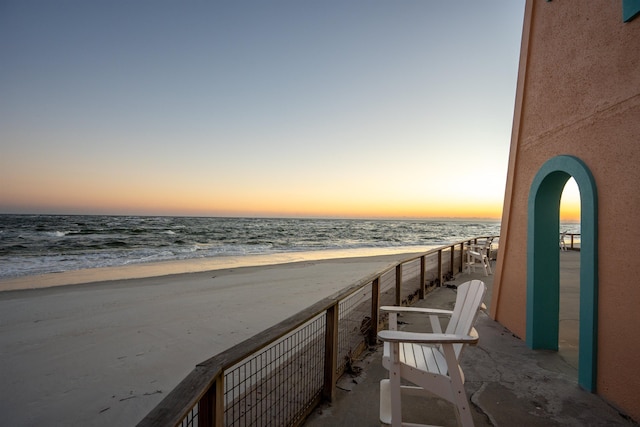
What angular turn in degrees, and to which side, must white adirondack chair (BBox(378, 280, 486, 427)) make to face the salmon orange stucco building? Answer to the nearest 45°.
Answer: approximately 135° to its right

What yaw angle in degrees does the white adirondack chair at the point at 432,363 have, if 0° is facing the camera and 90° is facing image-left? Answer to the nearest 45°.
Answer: approximately 90°
